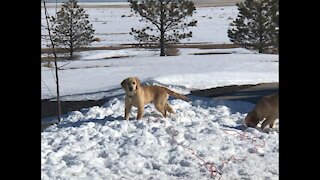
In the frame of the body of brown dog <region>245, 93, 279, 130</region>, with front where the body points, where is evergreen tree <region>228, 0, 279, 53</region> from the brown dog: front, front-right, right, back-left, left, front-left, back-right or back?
right

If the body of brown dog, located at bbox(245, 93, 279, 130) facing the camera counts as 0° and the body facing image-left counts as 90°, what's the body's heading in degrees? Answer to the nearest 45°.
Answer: approximately 90°

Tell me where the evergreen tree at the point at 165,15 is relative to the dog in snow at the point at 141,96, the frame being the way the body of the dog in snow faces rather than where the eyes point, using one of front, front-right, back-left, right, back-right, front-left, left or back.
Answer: back-right

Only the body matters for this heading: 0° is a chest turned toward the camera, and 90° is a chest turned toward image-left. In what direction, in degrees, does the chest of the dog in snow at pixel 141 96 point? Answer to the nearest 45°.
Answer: approximately 45°

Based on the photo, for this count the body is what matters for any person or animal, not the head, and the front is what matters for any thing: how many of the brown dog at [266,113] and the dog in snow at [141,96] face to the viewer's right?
0

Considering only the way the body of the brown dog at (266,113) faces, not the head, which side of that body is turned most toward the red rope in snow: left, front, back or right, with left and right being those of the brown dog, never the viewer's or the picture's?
left

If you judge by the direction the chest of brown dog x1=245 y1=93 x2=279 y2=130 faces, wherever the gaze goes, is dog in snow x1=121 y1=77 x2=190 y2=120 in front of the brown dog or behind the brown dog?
in front

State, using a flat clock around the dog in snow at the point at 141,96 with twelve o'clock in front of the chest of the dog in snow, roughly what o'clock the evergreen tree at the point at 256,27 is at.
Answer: The evergreen tree is roughly at 5 o'clock from the dog in snow.

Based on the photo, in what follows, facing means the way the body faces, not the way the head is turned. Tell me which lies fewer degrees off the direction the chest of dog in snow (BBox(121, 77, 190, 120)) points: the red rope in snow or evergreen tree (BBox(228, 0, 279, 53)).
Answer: the red rope in snow

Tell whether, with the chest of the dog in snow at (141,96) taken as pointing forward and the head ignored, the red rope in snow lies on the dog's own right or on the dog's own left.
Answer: on the dog's own left

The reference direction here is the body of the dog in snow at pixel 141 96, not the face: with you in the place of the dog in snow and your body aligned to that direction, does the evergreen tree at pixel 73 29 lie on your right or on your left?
on your right
